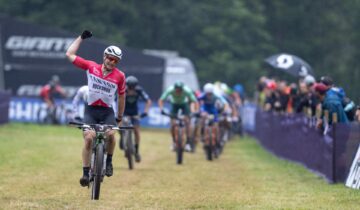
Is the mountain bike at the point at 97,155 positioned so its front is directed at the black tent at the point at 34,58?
no

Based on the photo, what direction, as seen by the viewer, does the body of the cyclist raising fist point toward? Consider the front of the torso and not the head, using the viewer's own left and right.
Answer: facing the viewer

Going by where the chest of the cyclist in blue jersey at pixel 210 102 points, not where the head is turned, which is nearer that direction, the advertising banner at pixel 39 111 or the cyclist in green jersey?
the cyclist in green jersey

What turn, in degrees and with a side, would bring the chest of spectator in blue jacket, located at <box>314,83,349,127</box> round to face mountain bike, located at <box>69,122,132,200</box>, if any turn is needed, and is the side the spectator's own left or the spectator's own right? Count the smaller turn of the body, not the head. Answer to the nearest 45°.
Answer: approximately 45° to the spectator's own left

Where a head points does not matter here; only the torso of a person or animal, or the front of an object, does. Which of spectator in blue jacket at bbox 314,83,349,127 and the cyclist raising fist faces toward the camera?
the cyclist raising fist

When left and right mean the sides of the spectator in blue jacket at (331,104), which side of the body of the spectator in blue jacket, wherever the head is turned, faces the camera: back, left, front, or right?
left

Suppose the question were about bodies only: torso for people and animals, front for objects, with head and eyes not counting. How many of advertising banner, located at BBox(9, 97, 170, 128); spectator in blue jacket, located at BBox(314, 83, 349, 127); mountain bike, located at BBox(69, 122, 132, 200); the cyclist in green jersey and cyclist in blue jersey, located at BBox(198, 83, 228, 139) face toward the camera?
4

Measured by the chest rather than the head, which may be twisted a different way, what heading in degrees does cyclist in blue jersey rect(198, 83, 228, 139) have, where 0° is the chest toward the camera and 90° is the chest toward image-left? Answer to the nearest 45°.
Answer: approximately 0°

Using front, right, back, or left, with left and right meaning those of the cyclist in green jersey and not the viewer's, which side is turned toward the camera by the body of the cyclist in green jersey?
front
